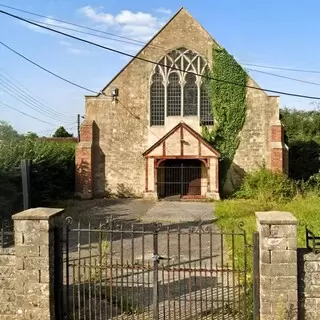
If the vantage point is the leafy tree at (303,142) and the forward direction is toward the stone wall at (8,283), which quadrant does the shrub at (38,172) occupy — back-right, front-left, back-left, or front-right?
front-right

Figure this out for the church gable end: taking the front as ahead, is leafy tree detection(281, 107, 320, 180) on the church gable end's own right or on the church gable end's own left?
on the church gable end's own left

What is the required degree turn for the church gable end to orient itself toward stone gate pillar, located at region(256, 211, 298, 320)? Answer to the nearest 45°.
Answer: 0° — it already faces it

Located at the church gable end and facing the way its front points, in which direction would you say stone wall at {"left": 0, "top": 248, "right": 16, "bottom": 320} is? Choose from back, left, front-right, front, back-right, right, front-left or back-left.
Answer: front

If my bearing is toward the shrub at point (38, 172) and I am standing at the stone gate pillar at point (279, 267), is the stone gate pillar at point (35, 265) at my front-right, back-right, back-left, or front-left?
front-left

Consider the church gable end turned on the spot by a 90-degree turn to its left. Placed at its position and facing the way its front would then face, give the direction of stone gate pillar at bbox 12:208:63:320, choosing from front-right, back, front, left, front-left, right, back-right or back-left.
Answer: right

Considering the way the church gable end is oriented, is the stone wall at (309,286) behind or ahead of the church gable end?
ahead

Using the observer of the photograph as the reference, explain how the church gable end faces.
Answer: facing the viewer

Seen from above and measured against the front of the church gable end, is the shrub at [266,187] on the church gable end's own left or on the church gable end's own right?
on the church gable end's own left

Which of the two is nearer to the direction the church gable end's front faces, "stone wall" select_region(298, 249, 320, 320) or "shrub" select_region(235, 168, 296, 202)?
the stone wall
